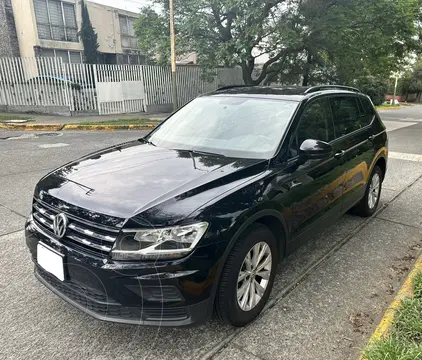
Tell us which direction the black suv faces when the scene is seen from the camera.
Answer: facing the viewer and to the left of the viewer

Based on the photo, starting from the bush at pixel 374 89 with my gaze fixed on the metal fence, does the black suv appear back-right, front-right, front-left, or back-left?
front-left

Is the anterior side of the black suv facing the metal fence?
no

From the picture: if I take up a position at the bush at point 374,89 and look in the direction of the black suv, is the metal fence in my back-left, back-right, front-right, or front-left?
front-right

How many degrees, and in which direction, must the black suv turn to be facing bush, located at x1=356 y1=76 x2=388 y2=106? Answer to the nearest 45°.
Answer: approximately 180°

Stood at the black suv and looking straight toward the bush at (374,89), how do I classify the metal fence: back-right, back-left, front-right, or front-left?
front-left

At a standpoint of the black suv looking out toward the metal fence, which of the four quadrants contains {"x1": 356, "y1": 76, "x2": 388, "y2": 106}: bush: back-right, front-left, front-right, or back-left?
front-right
